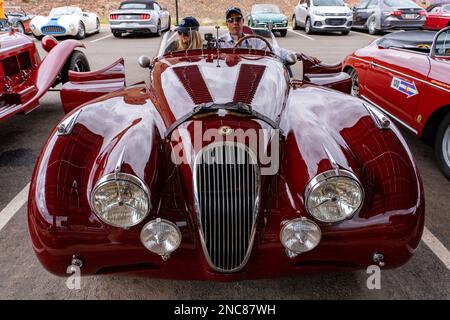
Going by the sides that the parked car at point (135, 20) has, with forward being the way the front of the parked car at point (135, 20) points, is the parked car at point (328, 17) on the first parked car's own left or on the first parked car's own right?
on the first parked car's own right

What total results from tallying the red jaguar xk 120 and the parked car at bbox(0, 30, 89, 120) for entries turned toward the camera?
1

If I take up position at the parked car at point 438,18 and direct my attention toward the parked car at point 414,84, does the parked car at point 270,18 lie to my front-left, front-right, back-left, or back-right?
front-right

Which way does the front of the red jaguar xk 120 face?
toward the camera

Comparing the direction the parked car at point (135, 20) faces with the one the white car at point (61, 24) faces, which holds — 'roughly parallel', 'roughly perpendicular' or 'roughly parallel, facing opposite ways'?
roughly parallel, facing opposite ways

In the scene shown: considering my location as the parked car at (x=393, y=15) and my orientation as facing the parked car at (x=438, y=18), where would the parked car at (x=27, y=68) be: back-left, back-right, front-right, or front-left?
back-right

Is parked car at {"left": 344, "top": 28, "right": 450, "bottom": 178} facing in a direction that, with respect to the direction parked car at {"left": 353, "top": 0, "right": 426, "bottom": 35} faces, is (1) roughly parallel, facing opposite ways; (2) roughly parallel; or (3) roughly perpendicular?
roughly parallel, facing opposite ways

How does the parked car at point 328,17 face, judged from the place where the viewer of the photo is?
facing the viewer and to the right of the viewer

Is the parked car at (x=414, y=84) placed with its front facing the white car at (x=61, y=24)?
no

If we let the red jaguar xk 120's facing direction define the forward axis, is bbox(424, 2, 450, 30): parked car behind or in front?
behind

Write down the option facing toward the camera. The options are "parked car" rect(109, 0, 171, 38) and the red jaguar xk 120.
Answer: the red jaguar xk 120

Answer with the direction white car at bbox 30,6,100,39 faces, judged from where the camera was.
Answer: facing the viewer and to the left of the viewer

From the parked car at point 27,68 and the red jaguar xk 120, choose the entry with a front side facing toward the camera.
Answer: the red jaguar xk 120

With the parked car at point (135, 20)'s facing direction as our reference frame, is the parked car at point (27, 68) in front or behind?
behind

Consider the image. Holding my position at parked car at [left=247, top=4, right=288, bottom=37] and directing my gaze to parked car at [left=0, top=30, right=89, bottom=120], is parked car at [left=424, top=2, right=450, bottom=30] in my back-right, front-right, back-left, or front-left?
back-left

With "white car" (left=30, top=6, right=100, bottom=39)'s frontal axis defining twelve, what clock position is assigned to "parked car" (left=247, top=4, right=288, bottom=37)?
The parked car is roughly at 8 o'clock from the white car.

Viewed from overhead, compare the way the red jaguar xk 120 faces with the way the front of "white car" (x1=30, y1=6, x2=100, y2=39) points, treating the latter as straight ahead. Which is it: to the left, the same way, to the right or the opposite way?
the same way
